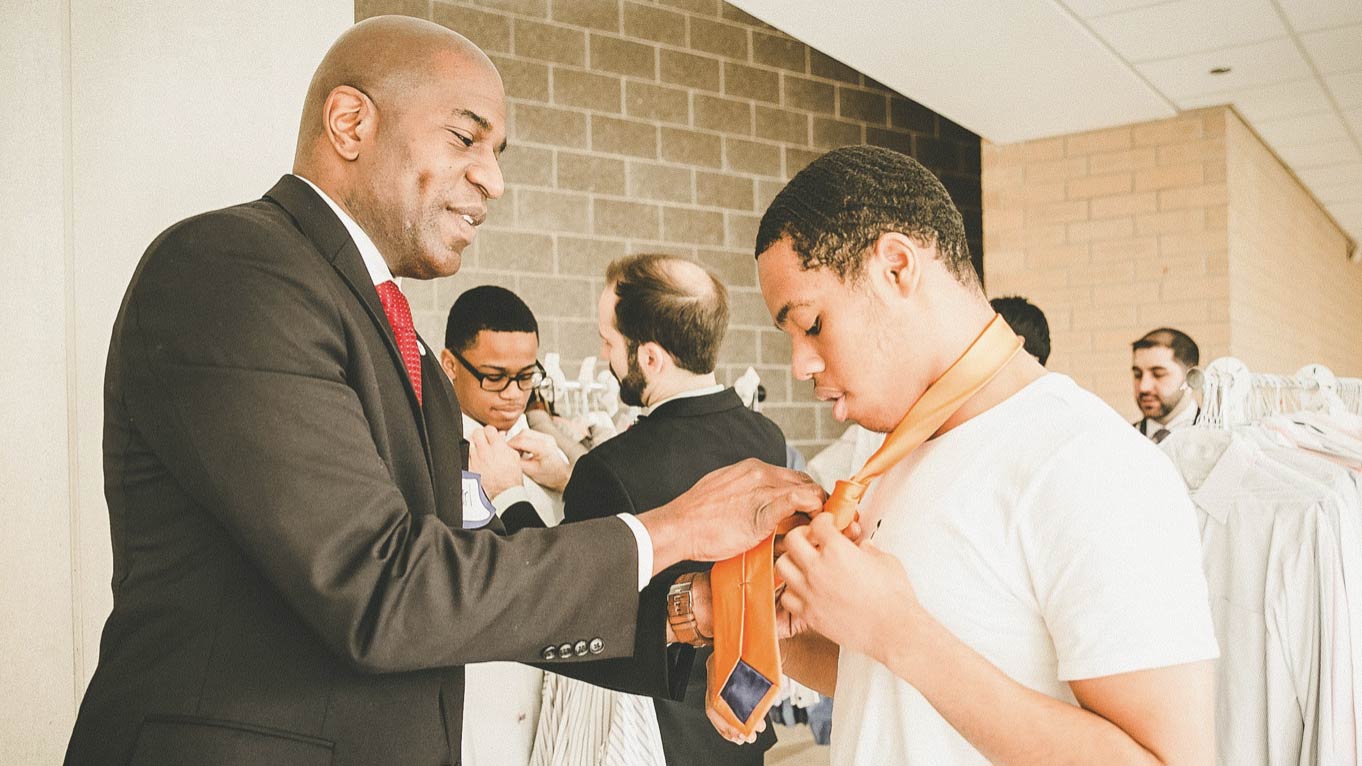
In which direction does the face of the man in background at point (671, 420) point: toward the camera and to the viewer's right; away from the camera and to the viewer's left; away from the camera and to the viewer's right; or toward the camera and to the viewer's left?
away from the camera and to the viewer's left

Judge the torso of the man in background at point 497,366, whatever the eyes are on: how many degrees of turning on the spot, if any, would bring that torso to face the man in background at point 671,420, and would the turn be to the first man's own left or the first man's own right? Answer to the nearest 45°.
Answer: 0° — they already face them

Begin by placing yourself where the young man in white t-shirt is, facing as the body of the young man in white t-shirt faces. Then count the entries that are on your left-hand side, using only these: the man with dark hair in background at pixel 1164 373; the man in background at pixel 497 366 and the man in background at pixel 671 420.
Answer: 0

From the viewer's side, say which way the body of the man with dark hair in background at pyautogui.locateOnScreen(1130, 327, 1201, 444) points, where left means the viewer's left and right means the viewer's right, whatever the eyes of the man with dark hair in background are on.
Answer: facing the viewer and to the left of the viewer

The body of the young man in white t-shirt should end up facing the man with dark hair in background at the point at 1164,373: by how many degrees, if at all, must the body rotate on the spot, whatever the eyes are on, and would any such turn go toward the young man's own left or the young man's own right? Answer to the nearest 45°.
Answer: approximately 135° to the young man's own right

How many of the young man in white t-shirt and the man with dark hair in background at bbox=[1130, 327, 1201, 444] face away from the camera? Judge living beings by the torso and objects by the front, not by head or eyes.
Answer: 0

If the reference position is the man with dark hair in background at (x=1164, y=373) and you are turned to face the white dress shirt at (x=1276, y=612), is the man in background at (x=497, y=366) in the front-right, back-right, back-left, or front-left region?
front-right

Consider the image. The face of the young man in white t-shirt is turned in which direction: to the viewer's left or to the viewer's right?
to the viewer's left

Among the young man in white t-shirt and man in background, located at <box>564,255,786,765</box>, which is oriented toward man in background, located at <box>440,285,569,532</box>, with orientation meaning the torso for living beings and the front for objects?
man in background, located at <box>564,255,786,765</box>

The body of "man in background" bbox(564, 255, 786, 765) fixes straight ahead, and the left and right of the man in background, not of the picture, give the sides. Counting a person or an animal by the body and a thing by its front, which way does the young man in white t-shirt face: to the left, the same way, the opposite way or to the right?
to the left

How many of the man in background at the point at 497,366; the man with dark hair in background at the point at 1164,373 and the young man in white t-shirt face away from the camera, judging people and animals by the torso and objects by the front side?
0

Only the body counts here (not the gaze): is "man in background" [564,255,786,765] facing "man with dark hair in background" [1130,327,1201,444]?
no

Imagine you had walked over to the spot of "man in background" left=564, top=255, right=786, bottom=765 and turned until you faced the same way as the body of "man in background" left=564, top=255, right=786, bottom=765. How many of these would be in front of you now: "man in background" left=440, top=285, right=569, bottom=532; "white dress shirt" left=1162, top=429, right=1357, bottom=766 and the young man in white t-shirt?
1

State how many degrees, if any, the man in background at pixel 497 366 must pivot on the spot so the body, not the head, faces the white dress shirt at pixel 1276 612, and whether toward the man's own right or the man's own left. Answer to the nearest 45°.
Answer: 0° — they already face it

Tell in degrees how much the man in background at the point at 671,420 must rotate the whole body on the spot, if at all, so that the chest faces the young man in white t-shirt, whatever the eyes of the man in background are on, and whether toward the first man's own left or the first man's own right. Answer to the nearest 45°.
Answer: approximately 135° to the first man's own left

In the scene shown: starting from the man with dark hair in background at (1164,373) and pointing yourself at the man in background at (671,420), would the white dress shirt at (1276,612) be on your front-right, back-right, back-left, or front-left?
front-left
